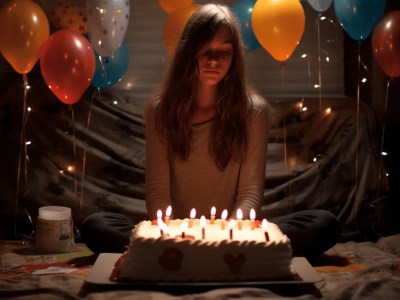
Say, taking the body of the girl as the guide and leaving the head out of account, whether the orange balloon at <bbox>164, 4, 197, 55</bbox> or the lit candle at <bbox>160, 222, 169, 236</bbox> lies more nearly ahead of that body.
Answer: the lit candle

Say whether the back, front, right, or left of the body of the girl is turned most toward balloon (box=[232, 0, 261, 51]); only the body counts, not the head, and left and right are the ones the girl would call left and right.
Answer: back

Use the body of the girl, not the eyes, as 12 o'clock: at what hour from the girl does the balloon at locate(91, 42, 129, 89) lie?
The balloon is roughly at 5 o'clock from the girl.

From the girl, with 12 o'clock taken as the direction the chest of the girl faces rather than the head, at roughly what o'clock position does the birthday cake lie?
The birthday cake is roughly at 12 o'clock from the girl.

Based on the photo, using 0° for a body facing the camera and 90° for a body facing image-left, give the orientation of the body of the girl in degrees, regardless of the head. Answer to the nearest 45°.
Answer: approximately 0°

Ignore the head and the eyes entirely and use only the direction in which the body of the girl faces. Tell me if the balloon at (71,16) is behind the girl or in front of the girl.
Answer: behind

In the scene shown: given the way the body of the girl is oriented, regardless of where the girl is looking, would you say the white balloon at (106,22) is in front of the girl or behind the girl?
behind
